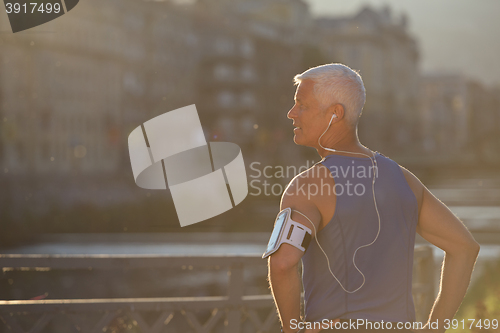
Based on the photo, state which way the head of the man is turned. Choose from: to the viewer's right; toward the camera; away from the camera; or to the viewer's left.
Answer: to the viewer's left

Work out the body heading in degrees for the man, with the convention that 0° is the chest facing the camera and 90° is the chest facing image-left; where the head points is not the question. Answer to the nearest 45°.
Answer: approximately 135°
